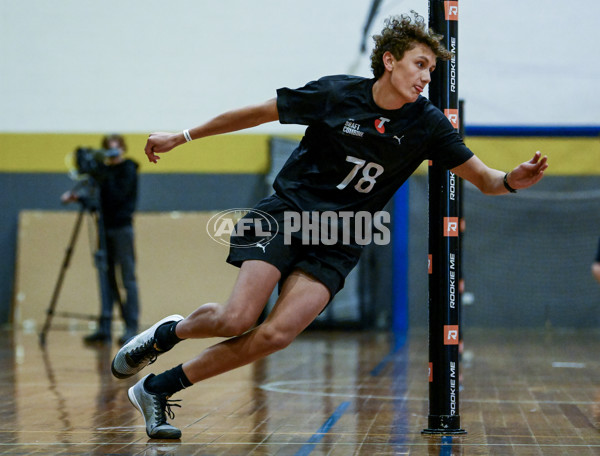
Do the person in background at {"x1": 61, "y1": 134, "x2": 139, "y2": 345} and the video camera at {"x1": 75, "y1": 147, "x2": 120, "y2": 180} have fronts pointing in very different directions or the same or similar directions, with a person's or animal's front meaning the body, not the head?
same or similar directions

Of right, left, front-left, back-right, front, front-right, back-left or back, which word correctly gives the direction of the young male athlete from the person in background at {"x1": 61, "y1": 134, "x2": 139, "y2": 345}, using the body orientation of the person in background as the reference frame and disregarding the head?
front-left

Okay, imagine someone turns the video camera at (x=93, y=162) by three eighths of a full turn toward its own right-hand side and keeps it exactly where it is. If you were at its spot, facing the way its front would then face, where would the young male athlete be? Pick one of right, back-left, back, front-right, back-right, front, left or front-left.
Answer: back

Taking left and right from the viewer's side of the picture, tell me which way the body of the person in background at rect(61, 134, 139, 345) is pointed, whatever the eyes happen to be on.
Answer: facing the viewer and to the left of the viewer
